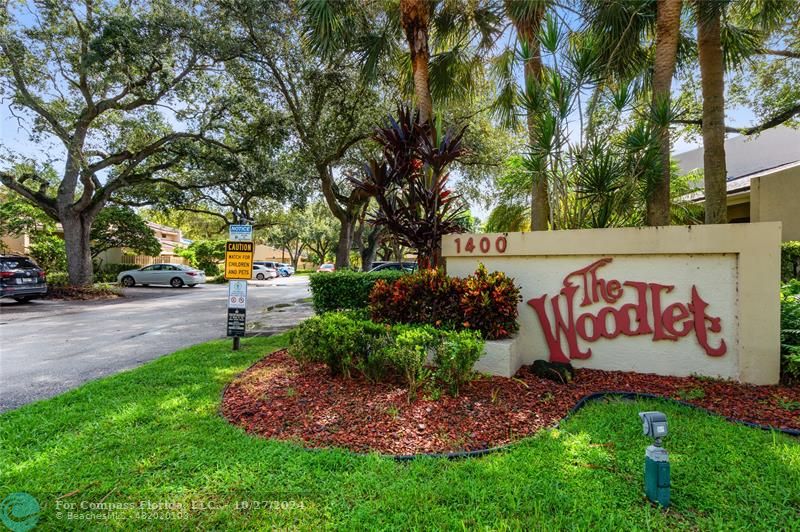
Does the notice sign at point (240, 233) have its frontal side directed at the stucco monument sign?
no

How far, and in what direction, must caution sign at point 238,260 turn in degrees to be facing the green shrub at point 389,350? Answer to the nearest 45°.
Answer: approximately 45° to its left

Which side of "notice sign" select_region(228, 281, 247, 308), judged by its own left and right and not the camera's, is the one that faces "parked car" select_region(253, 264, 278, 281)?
back

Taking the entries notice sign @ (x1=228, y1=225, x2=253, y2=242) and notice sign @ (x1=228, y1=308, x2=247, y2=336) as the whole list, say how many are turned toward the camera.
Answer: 2

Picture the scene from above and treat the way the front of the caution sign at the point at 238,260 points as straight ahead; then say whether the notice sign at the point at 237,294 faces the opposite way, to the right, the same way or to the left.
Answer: the same way

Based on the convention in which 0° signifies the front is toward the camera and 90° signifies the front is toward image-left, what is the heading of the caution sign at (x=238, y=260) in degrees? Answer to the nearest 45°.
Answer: approximately 0°

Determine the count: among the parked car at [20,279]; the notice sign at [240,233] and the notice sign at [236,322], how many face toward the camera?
2

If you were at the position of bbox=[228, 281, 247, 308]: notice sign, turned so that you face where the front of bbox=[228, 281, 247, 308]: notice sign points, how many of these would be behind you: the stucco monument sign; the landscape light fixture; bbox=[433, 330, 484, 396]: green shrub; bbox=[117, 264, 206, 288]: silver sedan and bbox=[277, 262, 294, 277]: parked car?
2

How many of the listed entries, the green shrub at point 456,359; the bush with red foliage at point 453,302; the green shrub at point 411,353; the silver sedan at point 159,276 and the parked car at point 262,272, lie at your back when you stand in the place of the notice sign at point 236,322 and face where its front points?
2

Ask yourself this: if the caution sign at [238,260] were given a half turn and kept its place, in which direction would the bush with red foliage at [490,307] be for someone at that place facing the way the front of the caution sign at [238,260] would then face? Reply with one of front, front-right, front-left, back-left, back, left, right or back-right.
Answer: back-right

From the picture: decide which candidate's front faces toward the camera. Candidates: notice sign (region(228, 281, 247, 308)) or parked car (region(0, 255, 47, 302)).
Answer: the notice sign

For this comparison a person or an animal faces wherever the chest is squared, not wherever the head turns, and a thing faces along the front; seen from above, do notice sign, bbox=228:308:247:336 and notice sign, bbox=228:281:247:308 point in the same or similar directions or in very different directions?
same or similar directions

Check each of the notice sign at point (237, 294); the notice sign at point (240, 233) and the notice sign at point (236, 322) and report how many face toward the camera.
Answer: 3

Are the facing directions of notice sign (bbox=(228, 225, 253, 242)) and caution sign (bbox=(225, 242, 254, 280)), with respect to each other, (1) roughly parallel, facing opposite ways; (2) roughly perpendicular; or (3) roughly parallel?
roughly parallel

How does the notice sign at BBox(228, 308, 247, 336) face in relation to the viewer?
toward the camera

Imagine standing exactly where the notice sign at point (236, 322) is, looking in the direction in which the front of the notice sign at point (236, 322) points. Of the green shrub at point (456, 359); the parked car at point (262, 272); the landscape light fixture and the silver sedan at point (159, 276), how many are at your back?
2

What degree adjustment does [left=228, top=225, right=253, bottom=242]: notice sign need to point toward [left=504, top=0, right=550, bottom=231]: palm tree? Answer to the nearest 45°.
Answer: approximately 90° to its left

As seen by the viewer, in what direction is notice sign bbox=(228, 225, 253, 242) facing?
toward the camera

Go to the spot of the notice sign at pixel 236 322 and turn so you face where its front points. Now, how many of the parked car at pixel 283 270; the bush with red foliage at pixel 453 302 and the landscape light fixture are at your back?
1
